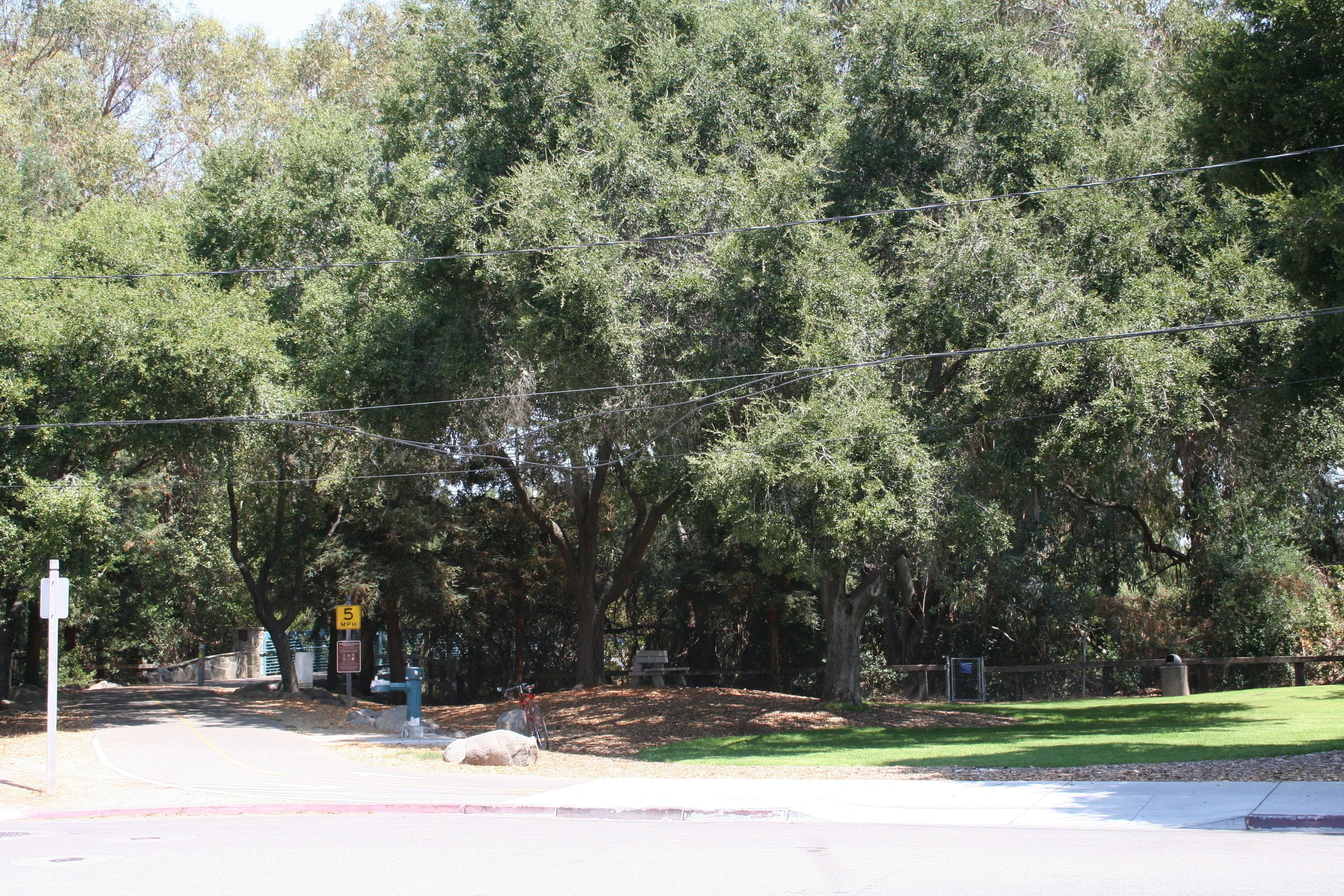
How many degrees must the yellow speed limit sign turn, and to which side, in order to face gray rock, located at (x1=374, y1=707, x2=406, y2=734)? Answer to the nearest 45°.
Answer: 0° — it already faces it

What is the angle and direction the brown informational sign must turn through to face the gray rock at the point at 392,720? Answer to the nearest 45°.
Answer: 0° — it already faces it

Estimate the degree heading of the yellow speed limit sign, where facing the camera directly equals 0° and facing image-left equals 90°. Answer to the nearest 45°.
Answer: approximately 0°

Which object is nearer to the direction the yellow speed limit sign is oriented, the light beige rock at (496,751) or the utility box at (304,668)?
the light beige rock
